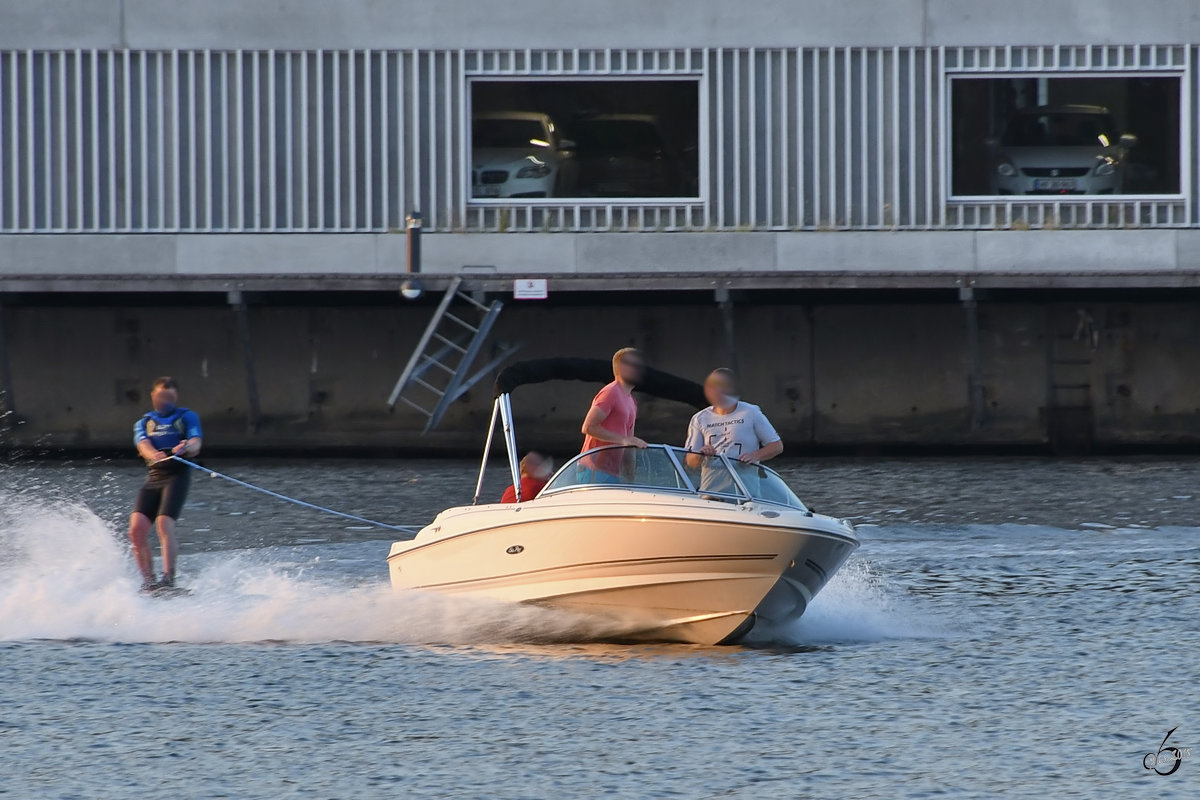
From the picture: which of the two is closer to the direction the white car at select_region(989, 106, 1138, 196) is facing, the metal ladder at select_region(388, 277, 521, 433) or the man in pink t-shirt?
the man in pink t-shirt

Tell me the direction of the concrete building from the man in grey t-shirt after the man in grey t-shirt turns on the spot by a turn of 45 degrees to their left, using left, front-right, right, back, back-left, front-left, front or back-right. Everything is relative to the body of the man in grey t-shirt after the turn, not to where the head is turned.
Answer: back-left

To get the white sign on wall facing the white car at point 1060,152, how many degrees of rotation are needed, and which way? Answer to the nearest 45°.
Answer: approximately 90° to its left

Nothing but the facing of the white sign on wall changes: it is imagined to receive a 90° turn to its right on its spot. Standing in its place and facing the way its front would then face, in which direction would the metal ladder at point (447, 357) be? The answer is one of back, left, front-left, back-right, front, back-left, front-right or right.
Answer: front-right

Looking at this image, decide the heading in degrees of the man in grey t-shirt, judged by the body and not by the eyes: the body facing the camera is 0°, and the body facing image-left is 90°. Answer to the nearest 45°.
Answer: approximately 0°

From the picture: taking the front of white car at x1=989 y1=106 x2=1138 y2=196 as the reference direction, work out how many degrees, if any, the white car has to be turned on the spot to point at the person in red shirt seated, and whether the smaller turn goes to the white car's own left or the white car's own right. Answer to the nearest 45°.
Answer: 0° — it already faces them

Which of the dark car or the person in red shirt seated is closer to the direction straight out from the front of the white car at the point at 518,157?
the person in red shirt seated

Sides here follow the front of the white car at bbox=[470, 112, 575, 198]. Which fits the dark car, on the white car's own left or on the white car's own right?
on the white car's own left

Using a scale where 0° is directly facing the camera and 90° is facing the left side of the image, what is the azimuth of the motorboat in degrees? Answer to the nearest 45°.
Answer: approximately 315°
